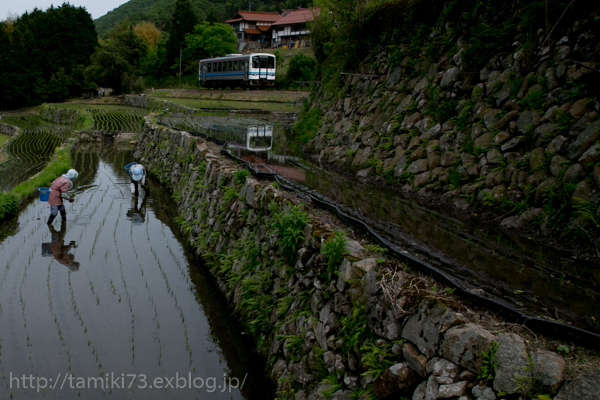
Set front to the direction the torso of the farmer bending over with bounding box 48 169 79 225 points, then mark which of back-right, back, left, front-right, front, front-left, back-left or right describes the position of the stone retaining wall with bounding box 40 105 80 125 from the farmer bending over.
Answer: left

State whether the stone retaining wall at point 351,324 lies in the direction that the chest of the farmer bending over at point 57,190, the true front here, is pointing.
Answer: no

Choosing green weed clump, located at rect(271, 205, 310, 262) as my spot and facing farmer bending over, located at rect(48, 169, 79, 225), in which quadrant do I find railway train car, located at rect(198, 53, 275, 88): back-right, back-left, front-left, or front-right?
front-right

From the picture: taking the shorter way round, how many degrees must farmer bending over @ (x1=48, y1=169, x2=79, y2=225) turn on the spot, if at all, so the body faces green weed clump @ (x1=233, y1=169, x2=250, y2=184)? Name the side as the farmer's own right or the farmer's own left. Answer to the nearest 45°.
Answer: approximately 45° to the farmer's own right

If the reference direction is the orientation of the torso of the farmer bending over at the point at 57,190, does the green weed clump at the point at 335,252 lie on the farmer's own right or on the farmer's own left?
on the farmer's own right

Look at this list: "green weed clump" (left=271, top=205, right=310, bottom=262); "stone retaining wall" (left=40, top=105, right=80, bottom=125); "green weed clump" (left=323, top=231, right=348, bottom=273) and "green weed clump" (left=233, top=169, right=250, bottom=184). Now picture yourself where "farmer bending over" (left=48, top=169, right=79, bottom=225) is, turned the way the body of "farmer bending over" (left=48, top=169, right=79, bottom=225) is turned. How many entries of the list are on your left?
1

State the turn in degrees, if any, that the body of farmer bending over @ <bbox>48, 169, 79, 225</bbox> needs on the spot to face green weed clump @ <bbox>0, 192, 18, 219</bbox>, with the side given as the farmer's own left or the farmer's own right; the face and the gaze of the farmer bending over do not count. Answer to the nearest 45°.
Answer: approximately 135° to the farmer's own left

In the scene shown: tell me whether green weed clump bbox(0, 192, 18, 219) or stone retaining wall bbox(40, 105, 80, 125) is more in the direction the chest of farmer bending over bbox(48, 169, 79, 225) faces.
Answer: the stone retaining wall

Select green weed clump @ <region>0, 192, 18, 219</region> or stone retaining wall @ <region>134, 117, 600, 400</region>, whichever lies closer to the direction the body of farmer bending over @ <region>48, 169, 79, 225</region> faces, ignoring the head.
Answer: the stone retaining wall

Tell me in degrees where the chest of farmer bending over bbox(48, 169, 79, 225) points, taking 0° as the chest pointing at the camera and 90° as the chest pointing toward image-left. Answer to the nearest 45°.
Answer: approximately 270°
